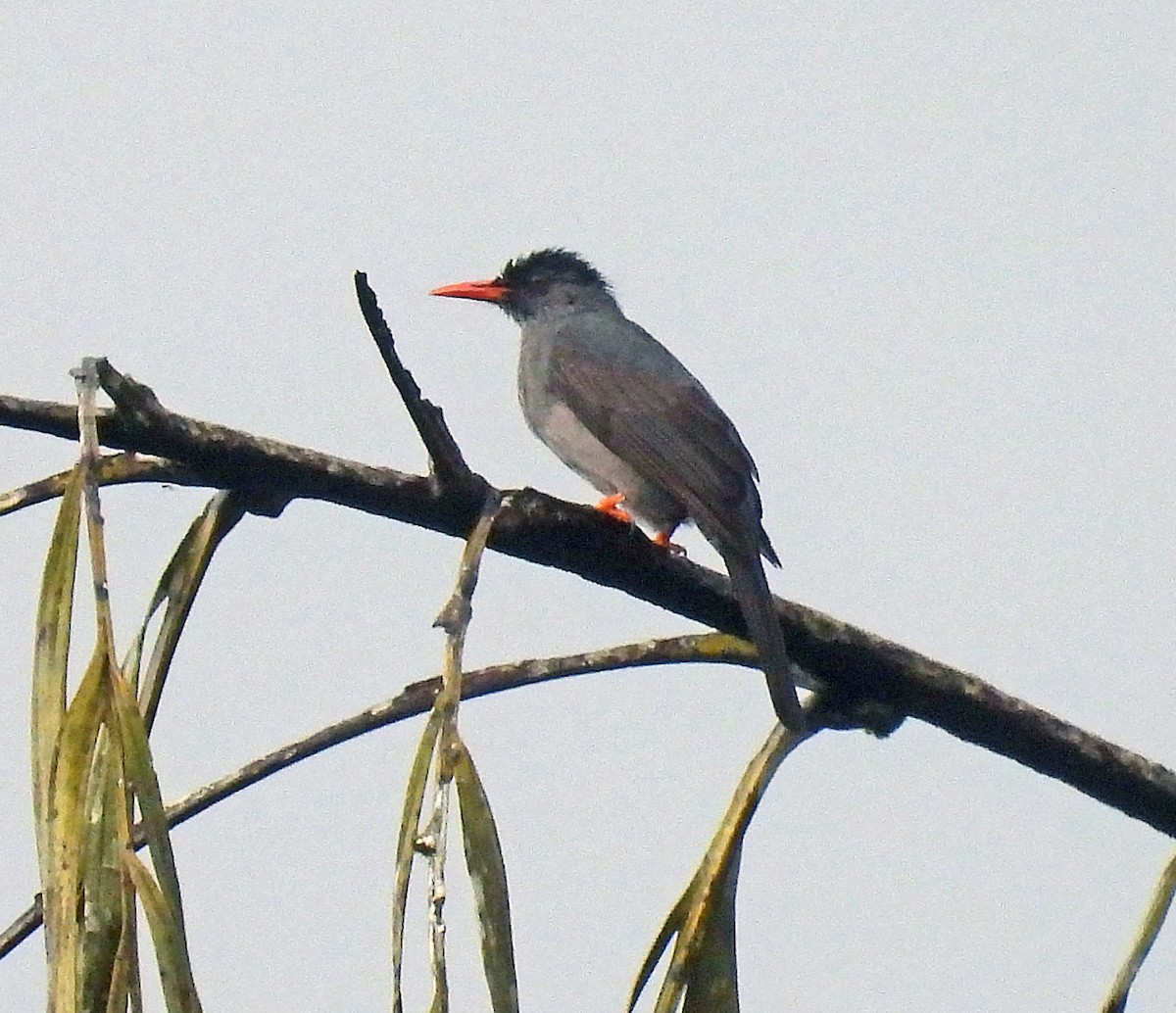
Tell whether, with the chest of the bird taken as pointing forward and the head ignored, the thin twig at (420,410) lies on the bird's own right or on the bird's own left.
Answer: on the bird's own left

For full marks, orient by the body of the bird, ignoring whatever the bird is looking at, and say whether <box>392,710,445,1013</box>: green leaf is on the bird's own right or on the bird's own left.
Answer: on the bird's own left

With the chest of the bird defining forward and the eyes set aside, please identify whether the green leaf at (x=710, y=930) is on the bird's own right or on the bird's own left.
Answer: on the bird's own left

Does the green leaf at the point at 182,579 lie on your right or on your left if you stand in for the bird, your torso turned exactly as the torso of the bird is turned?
on your left

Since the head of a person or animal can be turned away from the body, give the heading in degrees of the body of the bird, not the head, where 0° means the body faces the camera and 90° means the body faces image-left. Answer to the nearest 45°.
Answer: approximately 90°
